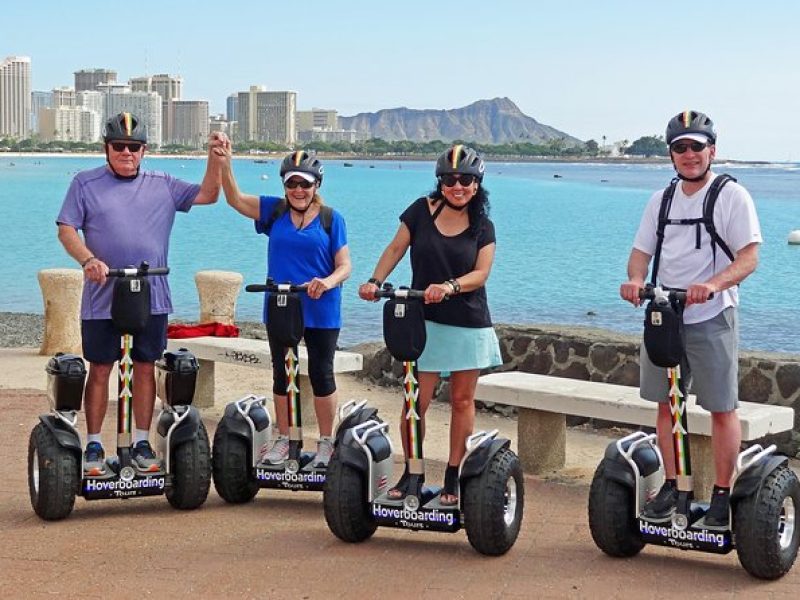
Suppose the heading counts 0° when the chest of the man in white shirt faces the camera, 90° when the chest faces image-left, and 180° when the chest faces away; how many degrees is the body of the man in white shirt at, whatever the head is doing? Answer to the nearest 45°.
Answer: approximately 45°

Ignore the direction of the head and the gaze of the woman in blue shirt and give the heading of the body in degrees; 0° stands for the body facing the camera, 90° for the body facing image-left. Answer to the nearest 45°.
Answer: approximately 0°

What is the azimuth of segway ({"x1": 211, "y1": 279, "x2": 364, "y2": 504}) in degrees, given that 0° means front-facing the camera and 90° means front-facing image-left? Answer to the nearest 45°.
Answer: approximately 0°

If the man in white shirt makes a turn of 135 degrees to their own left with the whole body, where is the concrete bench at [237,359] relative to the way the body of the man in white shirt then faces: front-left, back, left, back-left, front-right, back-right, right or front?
back-left

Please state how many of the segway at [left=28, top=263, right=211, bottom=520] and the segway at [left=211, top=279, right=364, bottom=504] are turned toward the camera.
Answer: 2

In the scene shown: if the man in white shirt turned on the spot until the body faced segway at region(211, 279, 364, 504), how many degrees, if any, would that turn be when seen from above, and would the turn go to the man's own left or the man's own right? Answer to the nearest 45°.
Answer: approximately 45° to the man's own right

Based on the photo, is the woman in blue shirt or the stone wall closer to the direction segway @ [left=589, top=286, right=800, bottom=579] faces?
the woman in blue shirt

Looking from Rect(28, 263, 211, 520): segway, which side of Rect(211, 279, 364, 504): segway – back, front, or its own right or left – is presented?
right
